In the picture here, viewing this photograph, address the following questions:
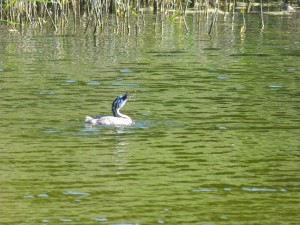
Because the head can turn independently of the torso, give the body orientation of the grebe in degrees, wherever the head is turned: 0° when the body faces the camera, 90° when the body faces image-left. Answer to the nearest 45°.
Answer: approximately 270°

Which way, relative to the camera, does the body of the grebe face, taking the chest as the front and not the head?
to the viewer's right
